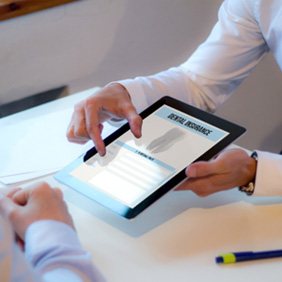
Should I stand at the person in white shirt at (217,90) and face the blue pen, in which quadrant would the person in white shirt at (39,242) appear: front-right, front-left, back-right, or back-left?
front-right

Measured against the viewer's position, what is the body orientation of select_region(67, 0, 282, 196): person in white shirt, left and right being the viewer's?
facing the viewer and to the left of the viewer

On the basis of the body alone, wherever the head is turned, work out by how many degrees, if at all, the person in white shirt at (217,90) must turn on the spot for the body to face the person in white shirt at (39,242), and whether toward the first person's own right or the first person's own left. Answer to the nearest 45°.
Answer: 0° — they already face them

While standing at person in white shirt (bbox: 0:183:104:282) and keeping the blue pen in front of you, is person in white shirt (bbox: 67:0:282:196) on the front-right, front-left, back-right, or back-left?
front-left

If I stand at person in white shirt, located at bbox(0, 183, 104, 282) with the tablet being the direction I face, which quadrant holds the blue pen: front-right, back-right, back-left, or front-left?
front-right
